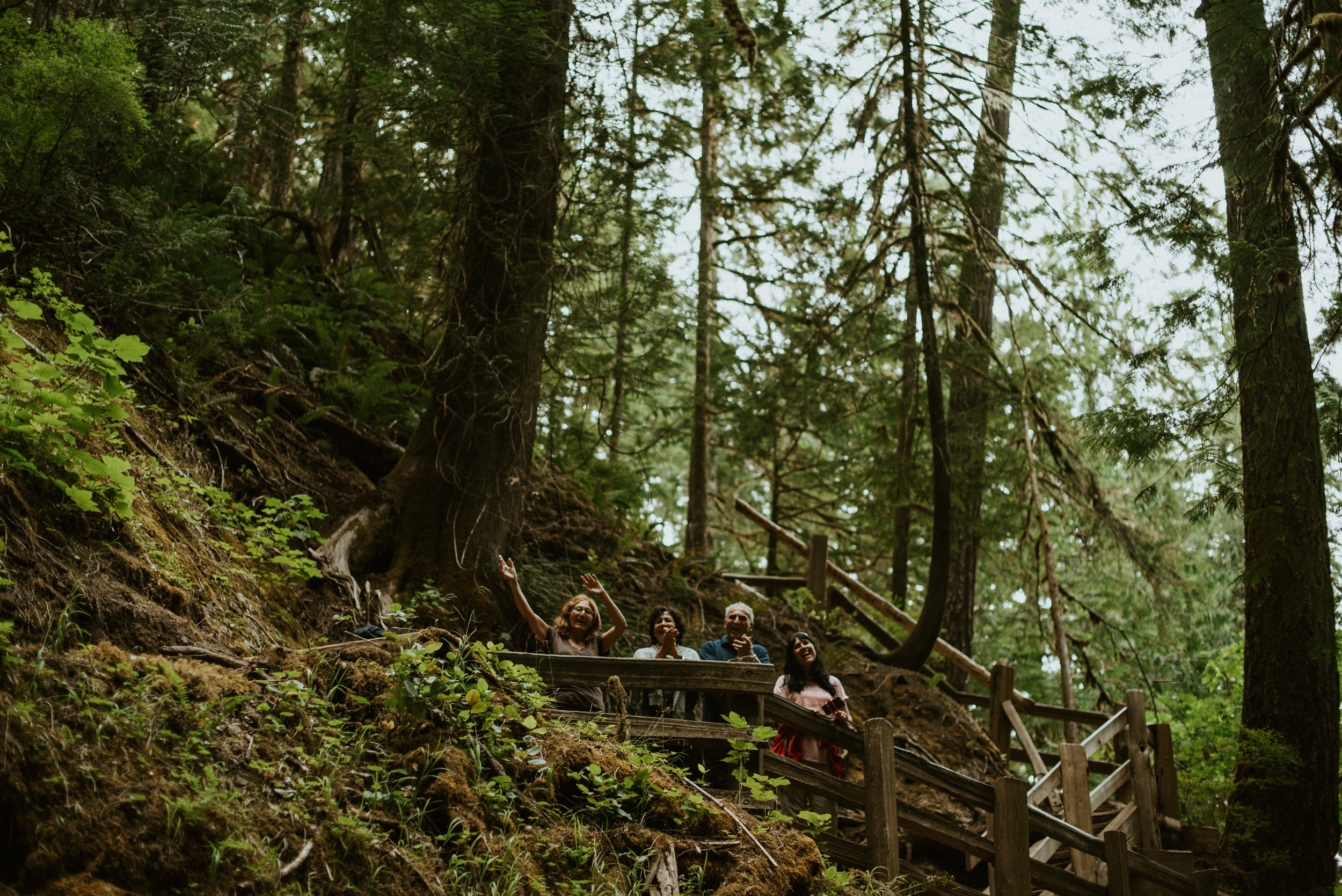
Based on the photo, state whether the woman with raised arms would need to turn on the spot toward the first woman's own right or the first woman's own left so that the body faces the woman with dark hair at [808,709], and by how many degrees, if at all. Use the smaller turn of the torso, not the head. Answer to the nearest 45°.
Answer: approximately 90° to the first woman's own left

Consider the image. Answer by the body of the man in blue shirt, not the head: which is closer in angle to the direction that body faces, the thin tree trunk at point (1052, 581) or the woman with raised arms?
the woman with raised arms

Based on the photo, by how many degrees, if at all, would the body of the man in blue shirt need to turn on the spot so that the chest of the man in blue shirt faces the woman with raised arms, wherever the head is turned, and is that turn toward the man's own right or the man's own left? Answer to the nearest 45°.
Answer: approximately 45° to the man's own right

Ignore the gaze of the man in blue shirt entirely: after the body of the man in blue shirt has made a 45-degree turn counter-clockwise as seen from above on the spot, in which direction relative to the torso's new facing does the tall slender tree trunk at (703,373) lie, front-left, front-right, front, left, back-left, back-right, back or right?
back-left

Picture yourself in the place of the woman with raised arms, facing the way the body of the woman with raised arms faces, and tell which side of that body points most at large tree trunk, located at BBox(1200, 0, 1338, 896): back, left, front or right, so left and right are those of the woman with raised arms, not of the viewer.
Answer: left
